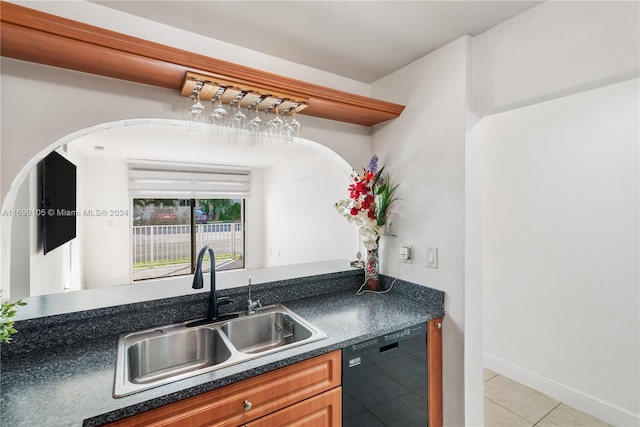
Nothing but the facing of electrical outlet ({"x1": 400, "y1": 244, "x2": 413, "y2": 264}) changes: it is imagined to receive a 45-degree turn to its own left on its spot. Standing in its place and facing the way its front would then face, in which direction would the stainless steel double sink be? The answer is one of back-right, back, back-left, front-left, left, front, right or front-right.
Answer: front-right

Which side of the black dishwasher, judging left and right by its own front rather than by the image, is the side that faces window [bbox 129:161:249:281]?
back

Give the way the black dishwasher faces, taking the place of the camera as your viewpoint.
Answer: facing the viewer and to the right of the viewer

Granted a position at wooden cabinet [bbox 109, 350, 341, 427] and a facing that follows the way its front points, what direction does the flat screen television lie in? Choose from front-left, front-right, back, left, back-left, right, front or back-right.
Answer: back

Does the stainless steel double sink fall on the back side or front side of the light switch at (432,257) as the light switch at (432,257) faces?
on the front side

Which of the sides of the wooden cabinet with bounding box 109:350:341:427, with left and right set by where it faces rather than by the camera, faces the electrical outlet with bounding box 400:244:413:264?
left

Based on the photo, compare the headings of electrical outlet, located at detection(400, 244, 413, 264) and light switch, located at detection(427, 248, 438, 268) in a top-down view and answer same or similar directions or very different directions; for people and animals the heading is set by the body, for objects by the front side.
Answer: same or similar directions

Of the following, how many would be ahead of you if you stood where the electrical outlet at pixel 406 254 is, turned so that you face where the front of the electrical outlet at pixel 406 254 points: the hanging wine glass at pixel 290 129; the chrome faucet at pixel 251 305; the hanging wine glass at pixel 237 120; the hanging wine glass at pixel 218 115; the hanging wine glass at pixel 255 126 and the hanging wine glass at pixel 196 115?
6

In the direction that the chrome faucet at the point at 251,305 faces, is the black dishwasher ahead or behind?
ahead

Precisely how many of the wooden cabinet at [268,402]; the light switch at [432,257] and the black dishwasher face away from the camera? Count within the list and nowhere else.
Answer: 0

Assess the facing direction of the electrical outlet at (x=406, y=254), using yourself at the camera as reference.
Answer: facing the viewer and to the left of the viewer
